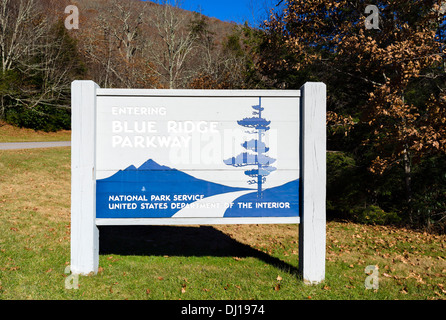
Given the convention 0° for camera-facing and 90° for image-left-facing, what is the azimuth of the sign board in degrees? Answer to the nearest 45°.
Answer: approximately 0°

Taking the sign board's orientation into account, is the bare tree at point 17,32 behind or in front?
behind
